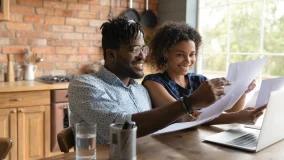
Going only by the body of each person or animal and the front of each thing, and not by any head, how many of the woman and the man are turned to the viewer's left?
0

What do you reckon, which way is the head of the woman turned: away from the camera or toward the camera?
toward the camera

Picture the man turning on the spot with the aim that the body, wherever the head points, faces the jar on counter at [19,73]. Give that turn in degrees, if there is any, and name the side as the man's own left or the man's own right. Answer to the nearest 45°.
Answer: approximately 180°

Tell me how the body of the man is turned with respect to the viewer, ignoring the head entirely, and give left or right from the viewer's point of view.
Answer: facing the viewer and to the right of the viewer

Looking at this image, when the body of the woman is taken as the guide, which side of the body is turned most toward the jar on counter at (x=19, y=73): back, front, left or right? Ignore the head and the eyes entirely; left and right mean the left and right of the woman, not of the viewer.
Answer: back

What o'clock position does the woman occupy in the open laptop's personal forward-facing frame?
The woman is roughly at 12 o'clock from the open laptop.

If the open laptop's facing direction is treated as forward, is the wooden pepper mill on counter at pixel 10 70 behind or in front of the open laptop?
in front

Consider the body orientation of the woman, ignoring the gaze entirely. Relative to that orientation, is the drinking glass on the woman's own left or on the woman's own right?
on the woman's own right

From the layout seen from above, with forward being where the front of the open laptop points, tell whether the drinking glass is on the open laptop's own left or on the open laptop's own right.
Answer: on the open laptop's own left

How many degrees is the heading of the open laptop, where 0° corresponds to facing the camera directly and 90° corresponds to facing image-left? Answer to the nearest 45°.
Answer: approximately 135°

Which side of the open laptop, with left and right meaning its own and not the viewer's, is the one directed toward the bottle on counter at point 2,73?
front
